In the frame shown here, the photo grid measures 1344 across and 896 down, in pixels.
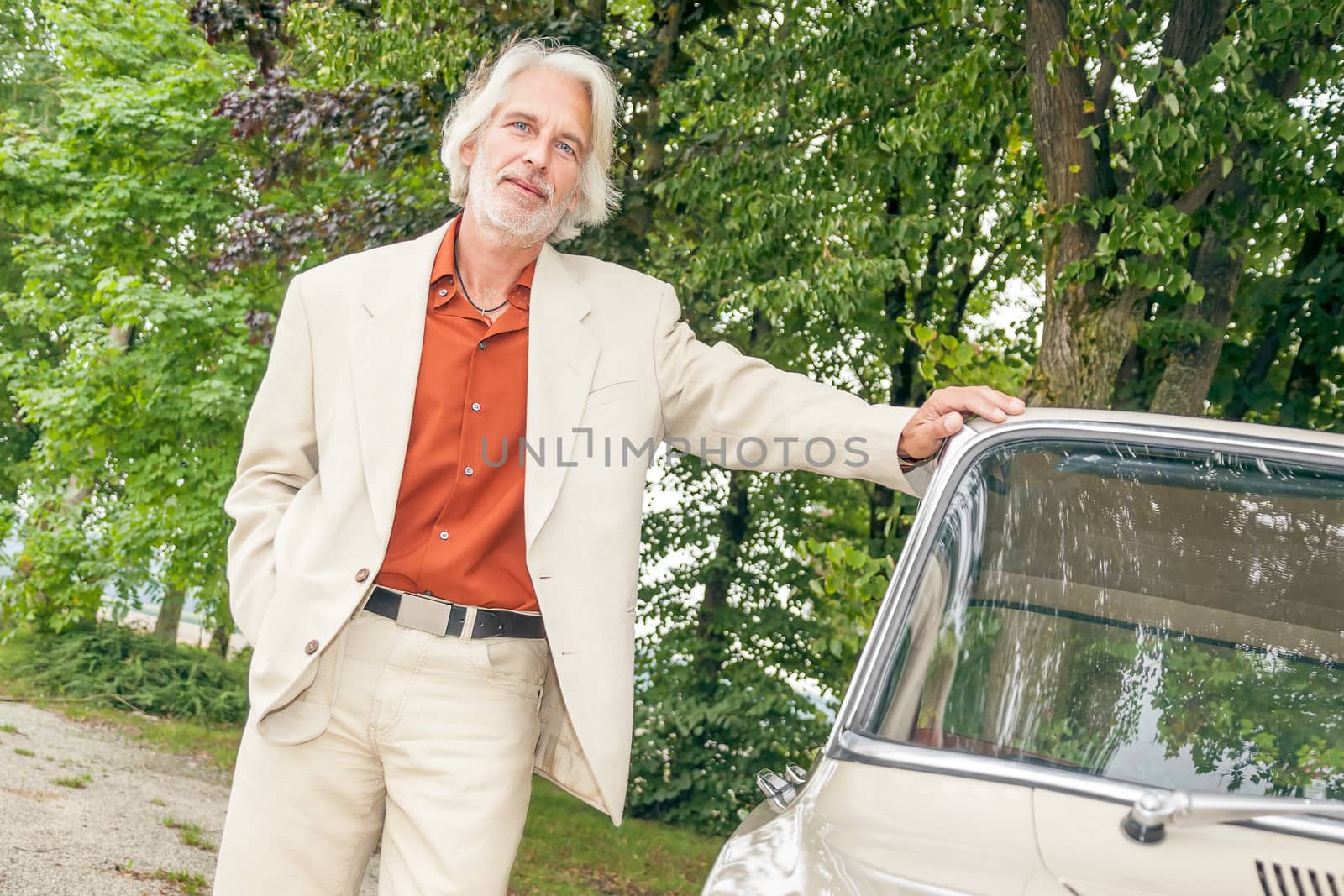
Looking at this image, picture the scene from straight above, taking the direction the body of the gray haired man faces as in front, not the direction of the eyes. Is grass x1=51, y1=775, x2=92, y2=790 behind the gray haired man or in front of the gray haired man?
behind

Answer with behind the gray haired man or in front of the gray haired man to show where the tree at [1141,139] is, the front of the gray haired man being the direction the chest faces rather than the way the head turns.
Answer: behind

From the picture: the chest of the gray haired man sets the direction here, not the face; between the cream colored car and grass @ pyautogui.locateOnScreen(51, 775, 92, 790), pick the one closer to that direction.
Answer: the cream colored car

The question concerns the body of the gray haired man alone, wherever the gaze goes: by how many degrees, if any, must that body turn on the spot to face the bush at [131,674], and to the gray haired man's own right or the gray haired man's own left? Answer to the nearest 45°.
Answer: approximately 180°

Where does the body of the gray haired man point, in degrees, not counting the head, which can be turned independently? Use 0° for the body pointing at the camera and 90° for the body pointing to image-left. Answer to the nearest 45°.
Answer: approximately 0°

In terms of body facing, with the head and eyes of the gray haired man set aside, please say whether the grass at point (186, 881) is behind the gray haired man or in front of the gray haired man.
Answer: behind
